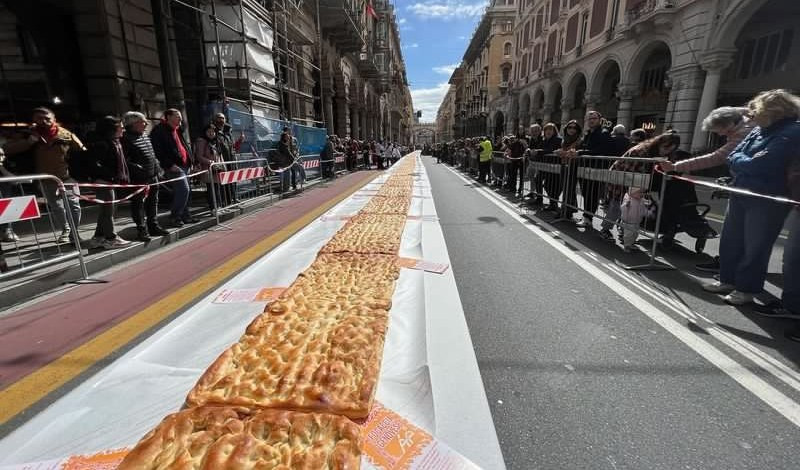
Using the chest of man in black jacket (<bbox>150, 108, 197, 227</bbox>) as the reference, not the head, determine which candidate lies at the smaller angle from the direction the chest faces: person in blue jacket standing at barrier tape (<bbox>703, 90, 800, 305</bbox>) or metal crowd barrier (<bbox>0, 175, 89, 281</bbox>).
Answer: the person in blue jacket standing at barrier tape

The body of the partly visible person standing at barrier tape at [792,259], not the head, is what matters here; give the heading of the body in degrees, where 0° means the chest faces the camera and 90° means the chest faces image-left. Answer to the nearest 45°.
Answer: approximately 90°

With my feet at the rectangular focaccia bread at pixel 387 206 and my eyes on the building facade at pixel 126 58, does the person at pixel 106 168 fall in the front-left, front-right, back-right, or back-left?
front-left

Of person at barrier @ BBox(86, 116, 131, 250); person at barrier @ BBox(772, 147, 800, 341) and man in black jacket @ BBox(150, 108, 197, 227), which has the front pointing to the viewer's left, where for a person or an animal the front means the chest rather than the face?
person at barrier @ BBox(772, 147, 800, 341)

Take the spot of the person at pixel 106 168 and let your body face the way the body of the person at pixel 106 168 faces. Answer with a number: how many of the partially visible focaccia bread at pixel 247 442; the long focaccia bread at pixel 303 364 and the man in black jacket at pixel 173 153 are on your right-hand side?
2

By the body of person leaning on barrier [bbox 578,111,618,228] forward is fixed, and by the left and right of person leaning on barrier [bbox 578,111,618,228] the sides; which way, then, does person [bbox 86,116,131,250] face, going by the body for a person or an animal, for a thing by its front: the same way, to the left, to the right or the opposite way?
the opposite way

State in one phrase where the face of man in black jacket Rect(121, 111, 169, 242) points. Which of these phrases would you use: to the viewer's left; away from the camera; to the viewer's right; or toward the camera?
to the viewer's right

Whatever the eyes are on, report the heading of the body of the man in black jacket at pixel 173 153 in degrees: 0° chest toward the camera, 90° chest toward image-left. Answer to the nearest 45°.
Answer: approximately 315°

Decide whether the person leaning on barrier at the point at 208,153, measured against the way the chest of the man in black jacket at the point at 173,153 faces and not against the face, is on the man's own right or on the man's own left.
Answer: on the man's own left

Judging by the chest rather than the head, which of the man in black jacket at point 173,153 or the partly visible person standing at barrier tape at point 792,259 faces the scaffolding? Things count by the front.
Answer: the partly visible person standing at barrier tape

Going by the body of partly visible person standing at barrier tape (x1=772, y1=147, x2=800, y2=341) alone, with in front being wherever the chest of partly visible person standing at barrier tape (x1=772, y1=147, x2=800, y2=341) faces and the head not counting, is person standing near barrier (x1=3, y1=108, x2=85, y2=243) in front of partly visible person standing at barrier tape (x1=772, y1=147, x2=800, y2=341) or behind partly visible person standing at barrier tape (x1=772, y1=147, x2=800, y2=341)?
in front

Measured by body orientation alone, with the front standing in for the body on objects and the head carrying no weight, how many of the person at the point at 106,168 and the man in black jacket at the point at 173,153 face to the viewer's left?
0

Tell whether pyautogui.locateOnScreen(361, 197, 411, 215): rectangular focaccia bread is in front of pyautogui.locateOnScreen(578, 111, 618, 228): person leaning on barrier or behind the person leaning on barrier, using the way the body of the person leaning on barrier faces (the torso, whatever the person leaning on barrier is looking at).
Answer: in front

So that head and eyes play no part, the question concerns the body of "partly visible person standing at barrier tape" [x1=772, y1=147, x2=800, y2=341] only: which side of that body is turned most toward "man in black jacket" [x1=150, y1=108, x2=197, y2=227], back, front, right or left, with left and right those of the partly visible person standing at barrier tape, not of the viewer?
front

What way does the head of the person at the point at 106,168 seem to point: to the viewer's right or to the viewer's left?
to the viewer's right
